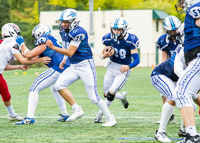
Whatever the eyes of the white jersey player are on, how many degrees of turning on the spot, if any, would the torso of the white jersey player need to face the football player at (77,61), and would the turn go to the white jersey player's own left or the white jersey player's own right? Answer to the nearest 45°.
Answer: approximately 45° to the white jersey player's own right

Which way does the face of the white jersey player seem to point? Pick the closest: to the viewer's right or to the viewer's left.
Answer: to the viewer's right

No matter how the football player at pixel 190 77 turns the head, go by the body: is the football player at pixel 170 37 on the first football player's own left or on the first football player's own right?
on the first football player's own right

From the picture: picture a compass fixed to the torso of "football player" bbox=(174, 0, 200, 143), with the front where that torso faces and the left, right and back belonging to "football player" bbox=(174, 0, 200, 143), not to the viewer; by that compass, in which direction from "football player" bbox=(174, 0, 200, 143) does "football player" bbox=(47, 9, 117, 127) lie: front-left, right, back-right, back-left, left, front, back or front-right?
front-right

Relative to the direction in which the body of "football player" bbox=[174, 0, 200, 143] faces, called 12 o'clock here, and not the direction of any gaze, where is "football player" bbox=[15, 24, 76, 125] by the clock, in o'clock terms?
"football player" bbox=[15, 24, 76, 125] is roughly at 1 o'clock from "football player" bbox=[174, 0, 200, 143].

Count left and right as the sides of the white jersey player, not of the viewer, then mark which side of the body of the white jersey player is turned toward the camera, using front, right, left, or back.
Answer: right

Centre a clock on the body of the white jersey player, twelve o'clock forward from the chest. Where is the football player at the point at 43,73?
The football player is roughly at 1 o'clock from the white jersey player.

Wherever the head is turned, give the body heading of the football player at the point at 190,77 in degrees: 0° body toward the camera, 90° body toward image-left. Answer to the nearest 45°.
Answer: approximately 90°
